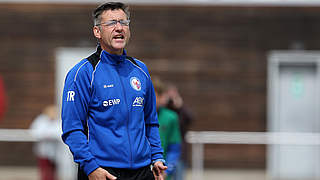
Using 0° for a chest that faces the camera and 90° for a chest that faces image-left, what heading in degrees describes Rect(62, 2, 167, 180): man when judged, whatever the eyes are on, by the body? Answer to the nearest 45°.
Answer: approximately 315°

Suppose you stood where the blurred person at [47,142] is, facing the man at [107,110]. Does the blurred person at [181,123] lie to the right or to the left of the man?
left

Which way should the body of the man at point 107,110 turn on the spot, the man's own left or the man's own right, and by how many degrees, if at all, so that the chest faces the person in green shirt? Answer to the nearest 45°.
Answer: approximately 135° to the man's own left

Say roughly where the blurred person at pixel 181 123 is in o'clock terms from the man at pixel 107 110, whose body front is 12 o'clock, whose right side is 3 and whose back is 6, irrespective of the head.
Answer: The blurred person is roughly at 8 o'clock from the man.
